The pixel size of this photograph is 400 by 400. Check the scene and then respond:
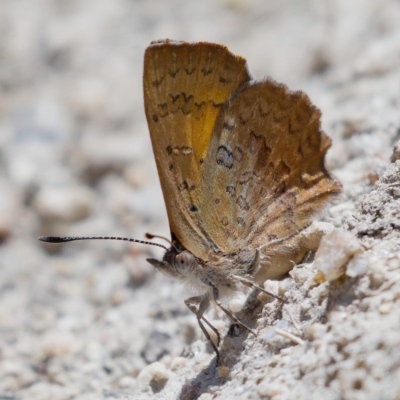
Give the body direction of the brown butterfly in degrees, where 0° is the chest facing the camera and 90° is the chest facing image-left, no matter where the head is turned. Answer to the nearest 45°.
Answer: approximately 90°

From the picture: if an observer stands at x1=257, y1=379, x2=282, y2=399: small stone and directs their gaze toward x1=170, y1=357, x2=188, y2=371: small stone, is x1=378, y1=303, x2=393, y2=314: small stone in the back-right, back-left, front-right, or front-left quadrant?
back-right
